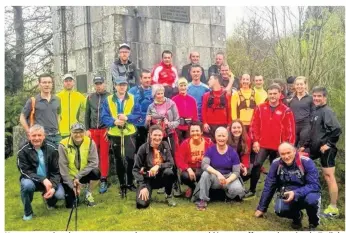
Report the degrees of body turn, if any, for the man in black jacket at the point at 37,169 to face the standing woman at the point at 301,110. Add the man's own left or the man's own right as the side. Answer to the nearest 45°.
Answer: approximately 90° to the man's own left

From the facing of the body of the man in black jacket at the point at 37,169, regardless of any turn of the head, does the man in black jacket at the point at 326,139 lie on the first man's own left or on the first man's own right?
on the first man's own left

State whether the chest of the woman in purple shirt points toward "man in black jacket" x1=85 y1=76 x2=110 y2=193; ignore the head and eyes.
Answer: no

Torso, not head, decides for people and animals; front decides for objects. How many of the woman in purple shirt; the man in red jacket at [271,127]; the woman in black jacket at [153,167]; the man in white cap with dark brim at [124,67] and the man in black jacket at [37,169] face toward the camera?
5

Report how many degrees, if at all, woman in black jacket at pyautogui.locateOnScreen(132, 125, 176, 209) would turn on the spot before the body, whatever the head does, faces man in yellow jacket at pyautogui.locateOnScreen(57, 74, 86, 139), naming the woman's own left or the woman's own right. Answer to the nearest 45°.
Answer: approximately 135° to the woman's own right

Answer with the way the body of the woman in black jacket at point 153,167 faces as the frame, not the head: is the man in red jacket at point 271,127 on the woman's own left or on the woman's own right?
on the woman's own left

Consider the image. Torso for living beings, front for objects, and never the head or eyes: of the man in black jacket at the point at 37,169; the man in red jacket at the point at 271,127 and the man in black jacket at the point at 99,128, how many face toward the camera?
3

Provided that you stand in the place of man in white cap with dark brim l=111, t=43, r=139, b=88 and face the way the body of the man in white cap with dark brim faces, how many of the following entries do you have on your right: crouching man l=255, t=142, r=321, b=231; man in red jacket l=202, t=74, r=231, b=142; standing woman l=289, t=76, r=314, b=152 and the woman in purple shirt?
0

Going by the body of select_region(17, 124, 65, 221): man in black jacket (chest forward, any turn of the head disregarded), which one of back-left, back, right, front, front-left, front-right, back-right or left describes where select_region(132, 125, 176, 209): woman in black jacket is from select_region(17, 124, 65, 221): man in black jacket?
left

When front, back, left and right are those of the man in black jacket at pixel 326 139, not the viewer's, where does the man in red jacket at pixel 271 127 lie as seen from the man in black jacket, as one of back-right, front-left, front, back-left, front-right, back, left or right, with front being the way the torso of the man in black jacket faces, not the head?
front-right

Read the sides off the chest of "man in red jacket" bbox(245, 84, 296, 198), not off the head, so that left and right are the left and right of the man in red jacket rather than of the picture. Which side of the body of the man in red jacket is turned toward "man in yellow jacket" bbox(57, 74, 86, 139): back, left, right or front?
right

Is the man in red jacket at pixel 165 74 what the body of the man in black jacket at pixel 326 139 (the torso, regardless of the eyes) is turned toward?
no

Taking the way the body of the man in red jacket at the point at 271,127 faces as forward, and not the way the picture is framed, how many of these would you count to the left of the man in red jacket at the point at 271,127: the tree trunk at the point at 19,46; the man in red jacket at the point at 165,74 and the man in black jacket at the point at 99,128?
0

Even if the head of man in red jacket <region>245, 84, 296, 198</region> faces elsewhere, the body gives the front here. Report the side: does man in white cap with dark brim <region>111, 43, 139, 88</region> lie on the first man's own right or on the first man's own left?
on the first man's own right

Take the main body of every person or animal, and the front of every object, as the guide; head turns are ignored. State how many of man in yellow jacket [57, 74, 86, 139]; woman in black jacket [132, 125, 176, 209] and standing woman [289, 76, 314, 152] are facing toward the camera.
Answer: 3

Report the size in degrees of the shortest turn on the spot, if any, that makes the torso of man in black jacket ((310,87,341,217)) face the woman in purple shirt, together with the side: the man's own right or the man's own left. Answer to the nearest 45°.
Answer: approximately 45° to the man's own right

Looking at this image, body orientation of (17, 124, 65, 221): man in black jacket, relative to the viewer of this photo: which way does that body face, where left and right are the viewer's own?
facing the viewer

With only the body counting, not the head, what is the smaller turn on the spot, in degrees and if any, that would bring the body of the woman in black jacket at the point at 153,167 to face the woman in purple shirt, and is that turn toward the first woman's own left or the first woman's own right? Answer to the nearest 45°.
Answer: approximately 90° to the first woman's own left

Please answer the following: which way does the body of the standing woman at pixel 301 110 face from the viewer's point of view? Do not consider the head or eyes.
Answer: toward the camera
